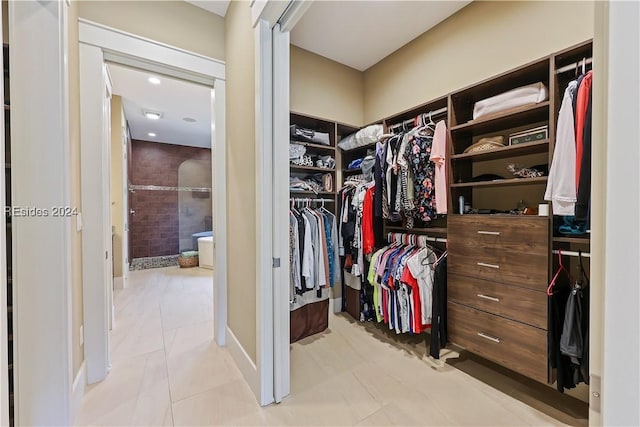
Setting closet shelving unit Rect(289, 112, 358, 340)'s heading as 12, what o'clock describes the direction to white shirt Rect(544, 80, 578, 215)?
The white shirt is roughly at 12 o'clock from the closet shelving unit.

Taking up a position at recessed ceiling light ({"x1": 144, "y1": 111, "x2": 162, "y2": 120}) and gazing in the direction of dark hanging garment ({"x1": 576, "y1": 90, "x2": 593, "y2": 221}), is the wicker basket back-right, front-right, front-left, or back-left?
back-left

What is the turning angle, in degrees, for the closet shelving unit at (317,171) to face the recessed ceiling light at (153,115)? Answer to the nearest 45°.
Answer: approximately 180°

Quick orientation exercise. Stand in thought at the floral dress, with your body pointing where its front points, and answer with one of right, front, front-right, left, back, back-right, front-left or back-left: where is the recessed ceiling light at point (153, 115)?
back-right

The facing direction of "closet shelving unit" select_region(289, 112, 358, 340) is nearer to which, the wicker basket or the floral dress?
the floral dress

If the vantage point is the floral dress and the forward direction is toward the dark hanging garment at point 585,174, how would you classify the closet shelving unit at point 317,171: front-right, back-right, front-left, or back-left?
back-right

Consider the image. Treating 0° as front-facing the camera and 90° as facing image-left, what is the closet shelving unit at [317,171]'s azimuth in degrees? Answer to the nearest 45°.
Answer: approximately 315°

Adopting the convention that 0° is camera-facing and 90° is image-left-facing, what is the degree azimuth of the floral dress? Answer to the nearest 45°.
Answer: approximately 315°

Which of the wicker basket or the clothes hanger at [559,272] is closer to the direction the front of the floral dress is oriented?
the clothes hanger

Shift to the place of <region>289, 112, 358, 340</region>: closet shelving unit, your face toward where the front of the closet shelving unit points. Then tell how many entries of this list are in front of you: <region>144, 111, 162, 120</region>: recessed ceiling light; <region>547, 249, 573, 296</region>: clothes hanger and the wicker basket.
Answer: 1
